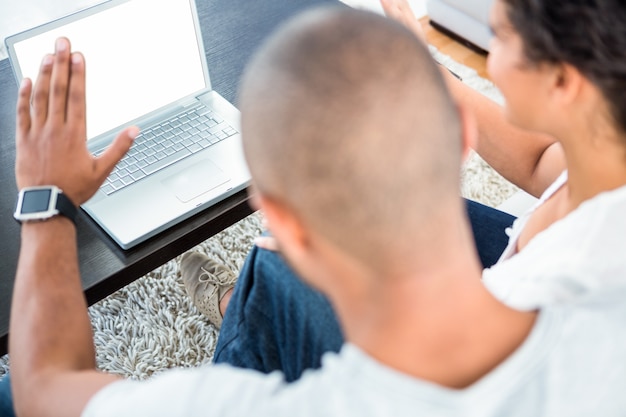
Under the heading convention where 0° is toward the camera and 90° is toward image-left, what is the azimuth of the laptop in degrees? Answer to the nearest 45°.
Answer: approximately 315°

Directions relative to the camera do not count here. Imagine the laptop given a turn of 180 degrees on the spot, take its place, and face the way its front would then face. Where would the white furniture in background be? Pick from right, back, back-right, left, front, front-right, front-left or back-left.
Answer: right
